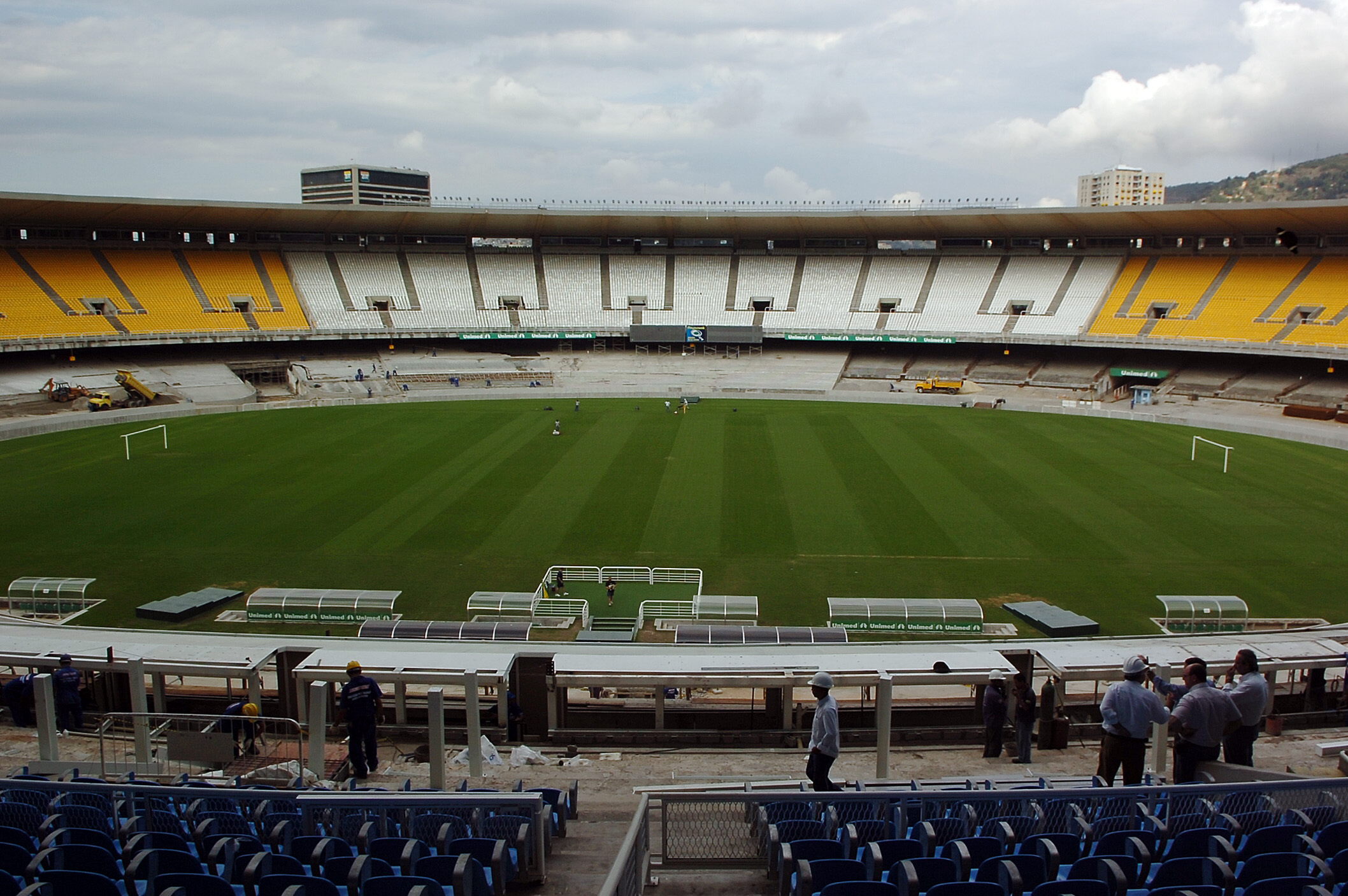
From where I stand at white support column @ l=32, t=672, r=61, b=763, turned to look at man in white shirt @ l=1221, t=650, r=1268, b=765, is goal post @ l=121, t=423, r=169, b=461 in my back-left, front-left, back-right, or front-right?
back-left

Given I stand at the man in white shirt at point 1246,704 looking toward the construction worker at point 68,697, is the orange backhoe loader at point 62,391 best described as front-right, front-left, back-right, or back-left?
front-right

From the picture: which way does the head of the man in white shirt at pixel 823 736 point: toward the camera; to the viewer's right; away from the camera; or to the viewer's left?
to the viewer's left

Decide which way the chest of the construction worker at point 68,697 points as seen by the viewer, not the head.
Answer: away from the camera

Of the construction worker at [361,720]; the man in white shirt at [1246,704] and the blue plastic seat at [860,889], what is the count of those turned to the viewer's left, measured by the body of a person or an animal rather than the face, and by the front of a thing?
1

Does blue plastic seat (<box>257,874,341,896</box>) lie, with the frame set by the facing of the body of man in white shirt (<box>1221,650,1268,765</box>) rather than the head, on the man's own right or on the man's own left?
on the man's own left

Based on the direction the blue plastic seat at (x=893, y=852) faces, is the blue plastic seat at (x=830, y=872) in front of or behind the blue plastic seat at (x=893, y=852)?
behind

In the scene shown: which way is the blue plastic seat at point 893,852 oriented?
away from the camera

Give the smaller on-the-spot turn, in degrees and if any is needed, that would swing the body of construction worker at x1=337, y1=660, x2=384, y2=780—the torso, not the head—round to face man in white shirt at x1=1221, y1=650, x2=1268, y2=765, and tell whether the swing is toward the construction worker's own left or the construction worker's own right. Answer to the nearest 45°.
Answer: approximately 135° to the construction worker's own right

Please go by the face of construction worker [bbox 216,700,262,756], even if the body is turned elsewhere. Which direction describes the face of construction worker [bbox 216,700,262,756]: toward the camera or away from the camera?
away from the camera

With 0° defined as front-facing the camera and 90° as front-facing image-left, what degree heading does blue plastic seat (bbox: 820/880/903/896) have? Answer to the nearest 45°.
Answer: approximately 180°

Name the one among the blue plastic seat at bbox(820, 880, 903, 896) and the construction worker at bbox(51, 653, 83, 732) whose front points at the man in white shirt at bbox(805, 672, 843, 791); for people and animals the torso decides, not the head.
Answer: the blue plastic seat

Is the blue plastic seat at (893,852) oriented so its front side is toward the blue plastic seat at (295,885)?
no

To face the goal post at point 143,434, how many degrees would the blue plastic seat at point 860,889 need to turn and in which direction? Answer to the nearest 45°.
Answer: approximately 45° to its left

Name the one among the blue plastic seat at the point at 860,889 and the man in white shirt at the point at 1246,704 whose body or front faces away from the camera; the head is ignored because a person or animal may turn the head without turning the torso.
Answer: the blue plastic seat

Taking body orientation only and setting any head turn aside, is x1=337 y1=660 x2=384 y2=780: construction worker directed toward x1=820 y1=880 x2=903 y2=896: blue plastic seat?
no
